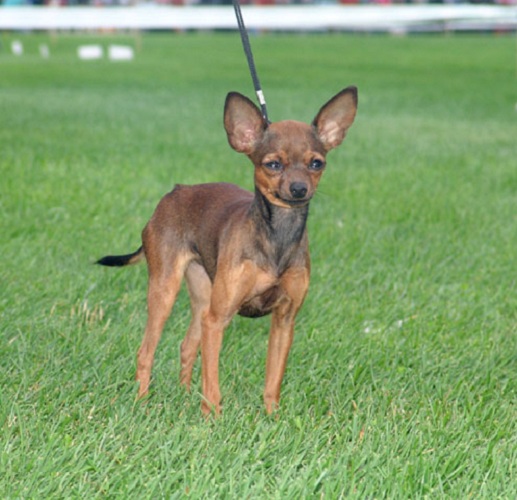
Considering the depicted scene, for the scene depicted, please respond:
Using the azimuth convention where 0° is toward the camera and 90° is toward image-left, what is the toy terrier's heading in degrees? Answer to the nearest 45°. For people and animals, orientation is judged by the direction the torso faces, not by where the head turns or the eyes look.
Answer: approximately 315°

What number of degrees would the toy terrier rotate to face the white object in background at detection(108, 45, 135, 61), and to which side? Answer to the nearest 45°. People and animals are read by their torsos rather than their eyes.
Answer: approximately 135° to its left
